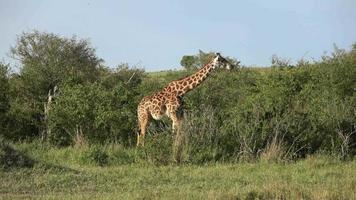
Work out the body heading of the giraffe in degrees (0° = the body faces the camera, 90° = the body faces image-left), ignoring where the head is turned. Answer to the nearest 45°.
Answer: approximately 270°

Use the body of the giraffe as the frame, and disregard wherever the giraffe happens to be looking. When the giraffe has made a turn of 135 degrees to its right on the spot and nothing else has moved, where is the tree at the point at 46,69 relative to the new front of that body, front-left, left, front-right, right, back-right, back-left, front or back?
right

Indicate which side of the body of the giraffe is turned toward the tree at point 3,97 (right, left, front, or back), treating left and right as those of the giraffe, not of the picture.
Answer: back
